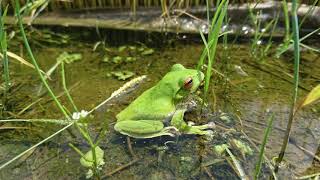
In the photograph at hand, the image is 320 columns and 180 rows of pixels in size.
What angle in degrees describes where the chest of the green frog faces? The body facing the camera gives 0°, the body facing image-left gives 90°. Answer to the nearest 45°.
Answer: approximately 270°

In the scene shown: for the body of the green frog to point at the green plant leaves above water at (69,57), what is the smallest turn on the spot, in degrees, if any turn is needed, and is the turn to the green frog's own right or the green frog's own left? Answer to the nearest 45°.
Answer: approximately 135° to the green frog's own left

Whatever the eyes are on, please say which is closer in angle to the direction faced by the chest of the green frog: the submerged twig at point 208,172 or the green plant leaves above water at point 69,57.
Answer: the submerged twig

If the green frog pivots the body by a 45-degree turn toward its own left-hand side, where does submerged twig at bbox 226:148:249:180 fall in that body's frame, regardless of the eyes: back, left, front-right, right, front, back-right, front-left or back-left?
right

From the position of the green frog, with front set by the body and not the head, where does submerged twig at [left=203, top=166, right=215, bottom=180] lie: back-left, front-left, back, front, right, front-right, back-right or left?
front-right
